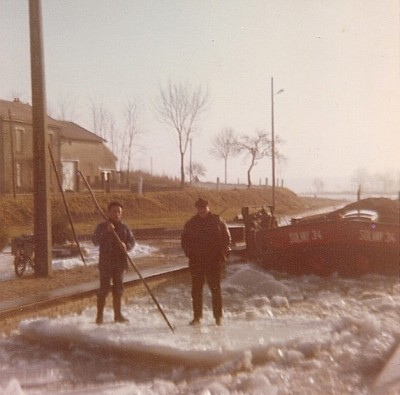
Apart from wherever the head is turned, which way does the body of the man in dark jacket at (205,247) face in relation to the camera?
toward the camera

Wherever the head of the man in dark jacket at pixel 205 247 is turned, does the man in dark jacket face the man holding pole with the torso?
no

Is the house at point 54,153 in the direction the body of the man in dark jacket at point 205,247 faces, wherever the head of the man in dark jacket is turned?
no

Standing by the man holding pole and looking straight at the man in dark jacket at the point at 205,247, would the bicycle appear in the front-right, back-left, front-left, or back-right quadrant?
back-left

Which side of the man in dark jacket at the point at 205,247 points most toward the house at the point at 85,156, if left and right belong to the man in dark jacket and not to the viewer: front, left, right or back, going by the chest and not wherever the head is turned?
back

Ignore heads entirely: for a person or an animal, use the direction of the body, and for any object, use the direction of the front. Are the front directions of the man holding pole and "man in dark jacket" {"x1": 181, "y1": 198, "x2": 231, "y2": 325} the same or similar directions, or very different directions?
same or similar directions

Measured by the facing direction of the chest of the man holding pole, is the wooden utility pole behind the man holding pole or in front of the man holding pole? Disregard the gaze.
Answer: behind

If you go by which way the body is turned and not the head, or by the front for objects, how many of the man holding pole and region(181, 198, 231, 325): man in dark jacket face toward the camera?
2

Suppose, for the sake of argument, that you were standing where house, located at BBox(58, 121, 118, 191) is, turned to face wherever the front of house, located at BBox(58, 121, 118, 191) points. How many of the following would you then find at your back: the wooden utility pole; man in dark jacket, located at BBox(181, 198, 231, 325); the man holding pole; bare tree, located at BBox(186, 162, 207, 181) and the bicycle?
0

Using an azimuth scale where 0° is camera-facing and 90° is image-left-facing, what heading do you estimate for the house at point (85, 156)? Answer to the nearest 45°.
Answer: approximately 315°

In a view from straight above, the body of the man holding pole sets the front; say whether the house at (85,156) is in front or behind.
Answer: behind
